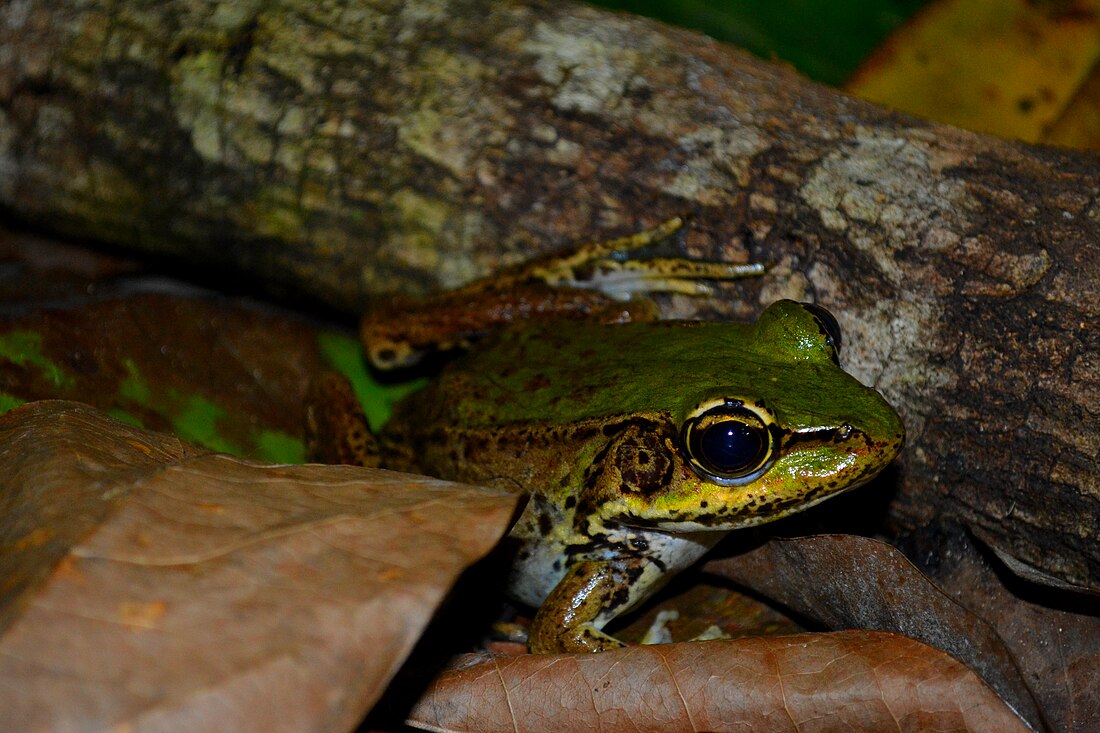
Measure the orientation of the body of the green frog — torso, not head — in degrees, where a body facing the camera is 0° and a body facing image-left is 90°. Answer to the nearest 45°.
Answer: approximately 315°

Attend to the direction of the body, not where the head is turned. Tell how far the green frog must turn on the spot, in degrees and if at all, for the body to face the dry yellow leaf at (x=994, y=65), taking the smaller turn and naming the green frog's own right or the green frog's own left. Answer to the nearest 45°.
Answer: approximately 90° to the green frog's own left

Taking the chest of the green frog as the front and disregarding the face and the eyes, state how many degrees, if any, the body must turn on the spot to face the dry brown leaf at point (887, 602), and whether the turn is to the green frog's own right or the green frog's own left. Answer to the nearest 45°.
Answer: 0° — it already faces it

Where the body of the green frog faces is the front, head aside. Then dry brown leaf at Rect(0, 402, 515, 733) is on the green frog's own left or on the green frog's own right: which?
on the green frog's own right

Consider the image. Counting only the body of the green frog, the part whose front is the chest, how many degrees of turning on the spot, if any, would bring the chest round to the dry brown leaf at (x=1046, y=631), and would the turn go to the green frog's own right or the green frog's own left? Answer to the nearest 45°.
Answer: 0° — it already faces it
